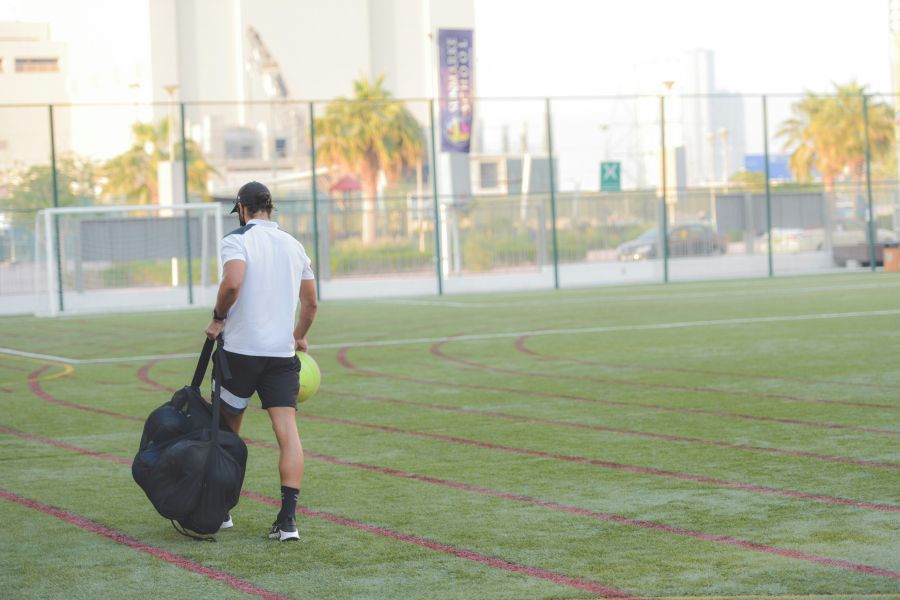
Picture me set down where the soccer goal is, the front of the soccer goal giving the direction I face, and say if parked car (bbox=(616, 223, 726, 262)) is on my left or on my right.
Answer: on my left

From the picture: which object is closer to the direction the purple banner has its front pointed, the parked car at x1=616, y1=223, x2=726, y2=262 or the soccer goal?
the soccer goal

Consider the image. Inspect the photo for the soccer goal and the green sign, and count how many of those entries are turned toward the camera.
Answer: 2

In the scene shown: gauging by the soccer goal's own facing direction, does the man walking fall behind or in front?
in front

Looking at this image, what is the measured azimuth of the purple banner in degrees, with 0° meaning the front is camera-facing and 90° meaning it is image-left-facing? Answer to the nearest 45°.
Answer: approximately 0°

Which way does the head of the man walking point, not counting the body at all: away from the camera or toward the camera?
away from the camera

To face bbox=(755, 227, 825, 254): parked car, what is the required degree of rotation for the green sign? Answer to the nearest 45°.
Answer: approximately 135° to its left

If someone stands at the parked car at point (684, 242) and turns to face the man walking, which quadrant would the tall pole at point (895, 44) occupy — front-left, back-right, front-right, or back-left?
back-left

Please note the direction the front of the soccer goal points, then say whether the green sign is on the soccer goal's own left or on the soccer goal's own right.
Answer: on the soccer goal's own left

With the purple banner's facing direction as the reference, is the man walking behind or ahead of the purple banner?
ahead
